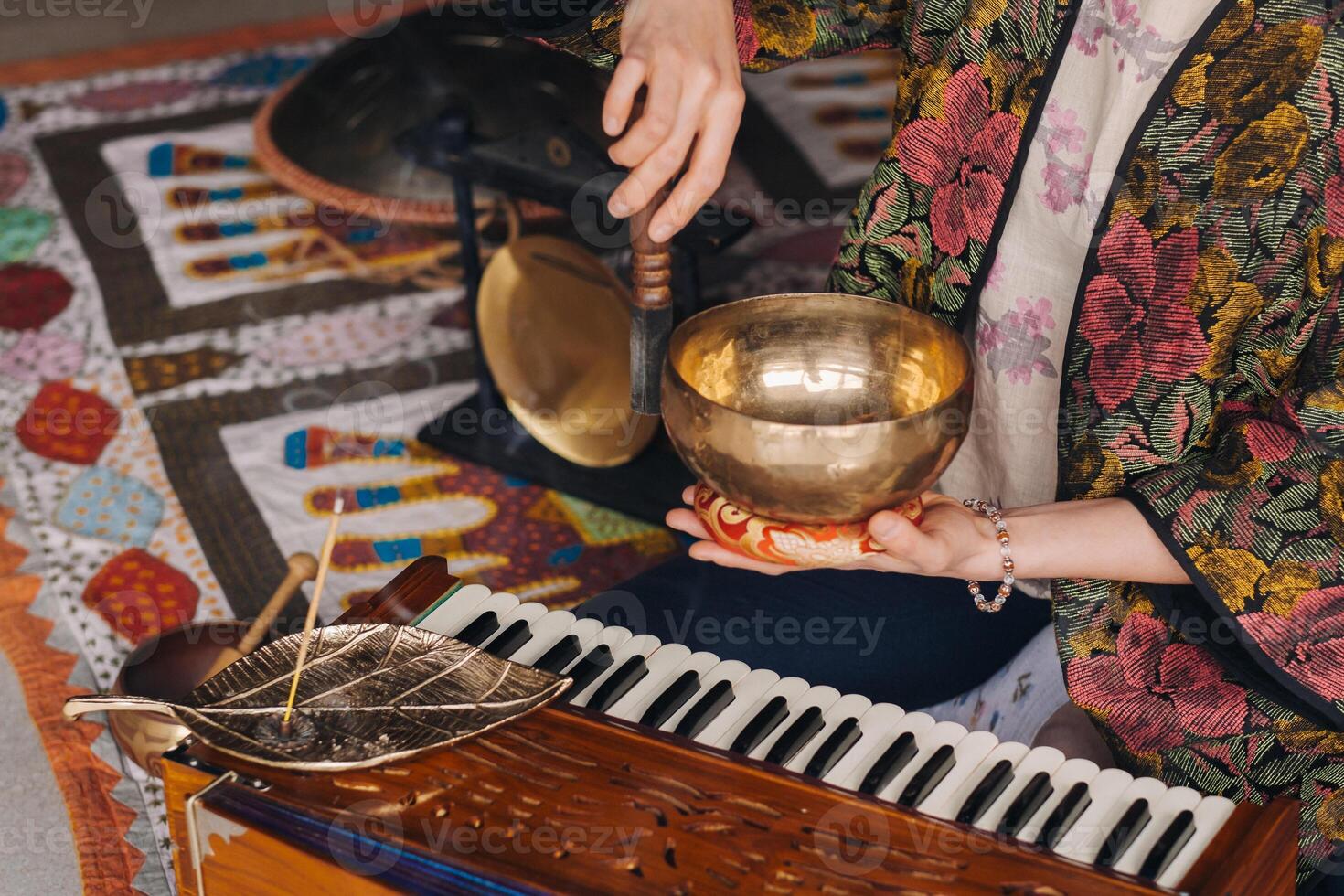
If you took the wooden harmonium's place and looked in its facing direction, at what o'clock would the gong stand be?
The gong stand is roughly at 10 o'clock from the wooden harmonium.

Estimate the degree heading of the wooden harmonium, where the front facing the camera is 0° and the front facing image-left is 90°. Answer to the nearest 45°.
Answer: approximately 225°
